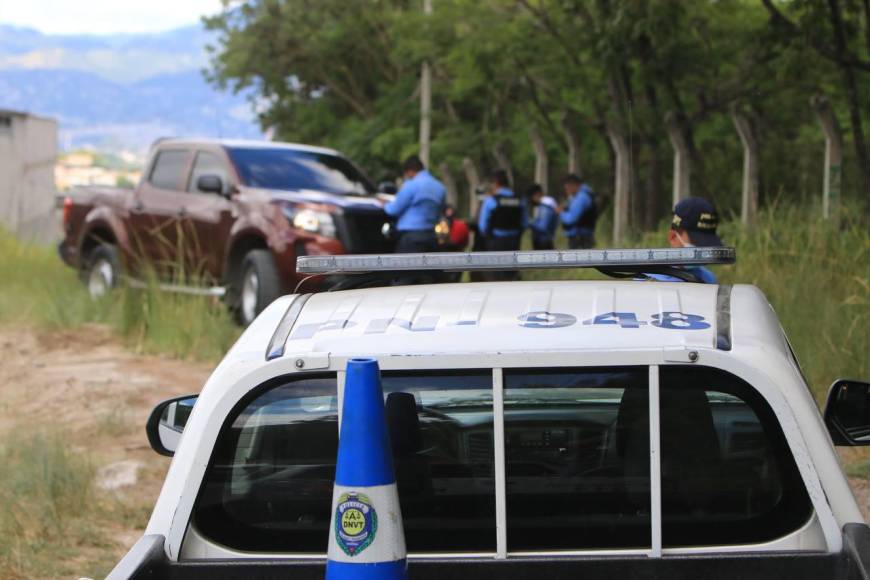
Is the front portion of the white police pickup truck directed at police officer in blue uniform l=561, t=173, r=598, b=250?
yes

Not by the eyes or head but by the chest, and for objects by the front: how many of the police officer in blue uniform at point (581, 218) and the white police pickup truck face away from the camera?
1

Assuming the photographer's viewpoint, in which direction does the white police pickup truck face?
facing away from the viewer

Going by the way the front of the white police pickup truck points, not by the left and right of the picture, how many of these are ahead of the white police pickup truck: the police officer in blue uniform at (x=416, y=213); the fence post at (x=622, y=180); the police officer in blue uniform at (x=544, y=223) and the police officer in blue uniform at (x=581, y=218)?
4

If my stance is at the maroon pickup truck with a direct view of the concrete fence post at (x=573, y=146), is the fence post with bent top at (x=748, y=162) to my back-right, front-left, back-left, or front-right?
front-right

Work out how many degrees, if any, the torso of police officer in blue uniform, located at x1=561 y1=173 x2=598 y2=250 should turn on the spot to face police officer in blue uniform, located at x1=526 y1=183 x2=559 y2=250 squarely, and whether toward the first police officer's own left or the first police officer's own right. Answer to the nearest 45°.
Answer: approximately 45° to the first police officer's own right

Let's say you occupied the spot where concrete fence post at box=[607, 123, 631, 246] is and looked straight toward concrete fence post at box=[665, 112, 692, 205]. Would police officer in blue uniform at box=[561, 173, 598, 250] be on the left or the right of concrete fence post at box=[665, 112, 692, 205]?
right

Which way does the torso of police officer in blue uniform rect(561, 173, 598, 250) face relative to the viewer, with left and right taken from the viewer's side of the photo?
facing to the left of the viewer

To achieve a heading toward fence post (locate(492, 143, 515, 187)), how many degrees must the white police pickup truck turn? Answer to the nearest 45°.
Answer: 0° — it already faces it

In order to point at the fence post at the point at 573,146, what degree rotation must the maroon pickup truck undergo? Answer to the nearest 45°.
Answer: approximately 90° to its left

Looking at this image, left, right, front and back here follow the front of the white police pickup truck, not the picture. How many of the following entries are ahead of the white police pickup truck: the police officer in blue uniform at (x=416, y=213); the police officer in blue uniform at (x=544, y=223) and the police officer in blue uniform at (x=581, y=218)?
3

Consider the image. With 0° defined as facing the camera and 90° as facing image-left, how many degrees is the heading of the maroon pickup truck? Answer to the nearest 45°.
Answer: approximately 315°

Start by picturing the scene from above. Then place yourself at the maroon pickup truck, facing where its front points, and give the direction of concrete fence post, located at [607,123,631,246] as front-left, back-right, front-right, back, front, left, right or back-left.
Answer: left

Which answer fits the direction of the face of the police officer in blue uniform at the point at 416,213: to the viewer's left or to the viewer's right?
to the viewer's left

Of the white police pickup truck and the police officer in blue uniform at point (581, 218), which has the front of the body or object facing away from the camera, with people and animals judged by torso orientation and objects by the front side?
the white police pickup truck

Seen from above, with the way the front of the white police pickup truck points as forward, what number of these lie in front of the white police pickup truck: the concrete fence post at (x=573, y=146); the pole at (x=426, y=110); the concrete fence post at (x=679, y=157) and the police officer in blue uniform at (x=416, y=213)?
4
